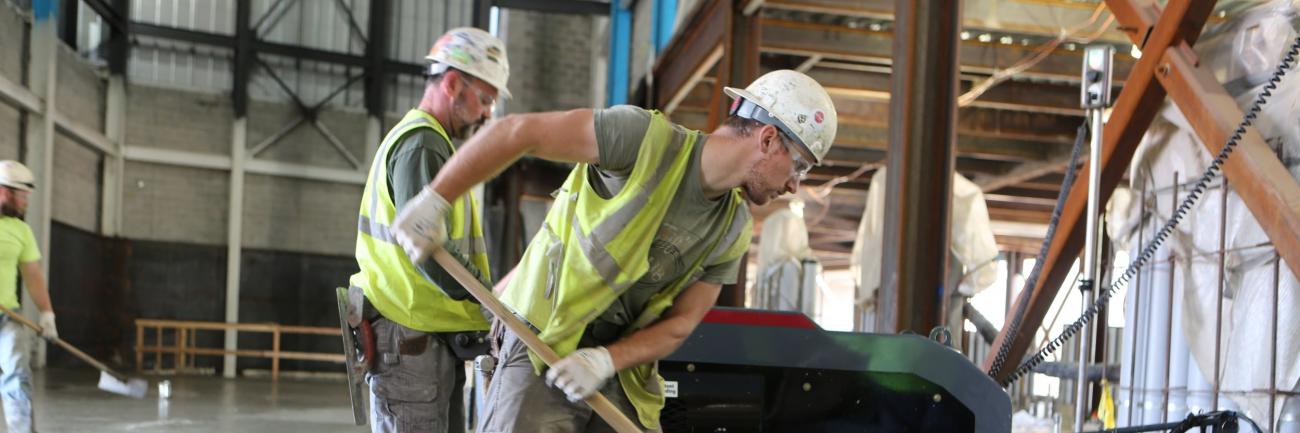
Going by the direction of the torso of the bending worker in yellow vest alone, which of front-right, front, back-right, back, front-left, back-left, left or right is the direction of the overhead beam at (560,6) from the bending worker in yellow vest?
back-left

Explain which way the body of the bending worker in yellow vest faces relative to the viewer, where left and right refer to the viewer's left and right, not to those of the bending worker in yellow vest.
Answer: facing the viewer and to the right of the viewer

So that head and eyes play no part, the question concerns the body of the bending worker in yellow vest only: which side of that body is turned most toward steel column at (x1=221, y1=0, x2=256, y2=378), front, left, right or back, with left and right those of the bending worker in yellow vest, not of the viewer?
back

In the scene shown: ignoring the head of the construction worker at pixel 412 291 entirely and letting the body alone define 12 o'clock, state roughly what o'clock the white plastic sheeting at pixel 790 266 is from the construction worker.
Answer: The white plastic sheeting is roughly at 10 o'clock from the construction worker.

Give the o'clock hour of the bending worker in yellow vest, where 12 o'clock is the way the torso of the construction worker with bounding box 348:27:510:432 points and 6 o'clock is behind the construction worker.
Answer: The bending worker in yellow vest is roughly at 2 o'clock from the construction worker.

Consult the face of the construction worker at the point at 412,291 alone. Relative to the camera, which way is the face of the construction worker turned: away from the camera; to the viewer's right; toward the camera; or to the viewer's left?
to the viewer's right

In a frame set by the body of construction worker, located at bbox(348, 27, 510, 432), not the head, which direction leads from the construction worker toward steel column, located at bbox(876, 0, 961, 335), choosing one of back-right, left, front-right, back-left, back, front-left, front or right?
front-left

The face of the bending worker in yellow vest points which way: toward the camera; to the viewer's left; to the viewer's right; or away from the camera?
to the viewer's right

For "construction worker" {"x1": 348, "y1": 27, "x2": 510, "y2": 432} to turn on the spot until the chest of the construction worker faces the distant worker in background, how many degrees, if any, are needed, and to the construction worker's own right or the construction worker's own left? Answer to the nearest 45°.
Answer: approximately 135° to the construction worker's own left

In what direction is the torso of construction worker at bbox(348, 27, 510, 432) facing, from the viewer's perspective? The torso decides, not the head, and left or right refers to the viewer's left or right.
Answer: facing to the right of the viewer

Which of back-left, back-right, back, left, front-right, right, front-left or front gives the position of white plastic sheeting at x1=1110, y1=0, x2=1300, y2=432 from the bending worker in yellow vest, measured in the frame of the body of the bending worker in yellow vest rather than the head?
left

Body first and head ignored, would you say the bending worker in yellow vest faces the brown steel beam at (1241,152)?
no

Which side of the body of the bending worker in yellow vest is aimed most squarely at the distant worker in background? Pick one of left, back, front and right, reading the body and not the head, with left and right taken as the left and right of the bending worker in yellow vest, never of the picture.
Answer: back

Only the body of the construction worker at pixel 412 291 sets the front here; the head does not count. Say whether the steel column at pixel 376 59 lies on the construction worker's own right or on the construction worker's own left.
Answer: on the construction worker's own left

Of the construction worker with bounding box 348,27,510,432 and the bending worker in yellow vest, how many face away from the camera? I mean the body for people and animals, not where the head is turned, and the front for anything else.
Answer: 0
